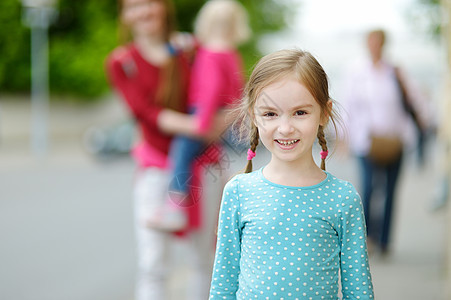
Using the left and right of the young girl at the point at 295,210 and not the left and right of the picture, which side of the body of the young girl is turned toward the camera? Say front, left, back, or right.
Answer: front

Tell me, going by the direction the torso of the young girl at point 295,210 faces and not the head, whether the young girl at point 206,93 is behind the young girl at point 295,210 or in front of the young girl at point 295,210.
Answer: behind
